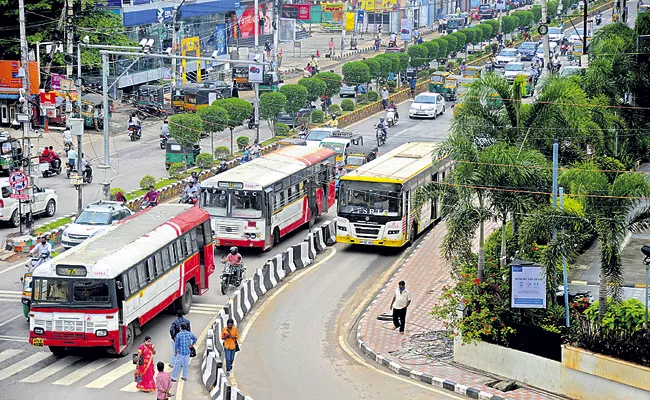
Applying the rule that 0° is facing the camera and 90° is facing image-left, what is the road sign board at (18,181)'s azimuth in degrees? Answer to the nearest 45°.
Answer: approximately 0°

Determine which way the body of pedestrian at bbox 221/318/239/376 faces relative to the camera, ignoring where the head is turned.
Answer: toward the camera

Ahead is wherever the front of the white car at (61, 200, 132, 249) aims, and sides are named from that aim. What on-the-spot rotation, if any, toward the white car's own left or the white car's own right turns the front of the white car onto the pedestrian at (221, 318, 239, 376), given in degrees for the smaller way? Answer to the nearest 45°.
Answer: approximately 45° to the white car's own left

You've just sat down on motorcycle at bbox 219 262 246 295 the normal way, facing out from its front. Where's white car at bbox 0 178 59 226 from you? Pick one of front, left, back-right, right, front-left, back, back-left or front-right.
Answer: right

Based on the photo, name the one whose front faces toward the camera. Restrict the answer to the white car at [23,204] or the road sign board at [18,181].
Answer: the road sign board

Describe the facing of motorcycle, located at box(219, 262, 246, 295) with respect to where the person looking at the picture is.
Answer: facing the viewer and to the left of the viewer

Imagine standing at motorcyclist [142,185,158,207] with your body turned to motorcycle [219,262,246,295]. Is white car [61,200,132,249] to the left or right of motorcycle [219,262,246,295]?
right

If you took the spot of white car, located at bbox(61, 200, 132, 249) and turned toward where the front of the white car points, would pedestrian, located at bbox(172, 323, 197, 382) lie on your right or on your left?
on your left

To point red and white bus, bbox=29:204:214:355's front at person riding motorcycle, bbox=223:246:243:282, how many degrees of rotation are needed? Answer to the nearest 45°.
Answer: approximately 180°

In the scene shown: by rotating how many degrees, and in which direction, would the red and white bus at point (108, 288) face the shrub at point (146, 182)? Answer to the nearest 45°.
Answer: approximately 135° to its right

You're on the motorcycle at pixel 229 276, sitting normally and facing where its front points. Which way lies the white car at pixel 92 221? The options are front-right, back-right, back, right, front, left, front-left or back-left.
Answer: right
